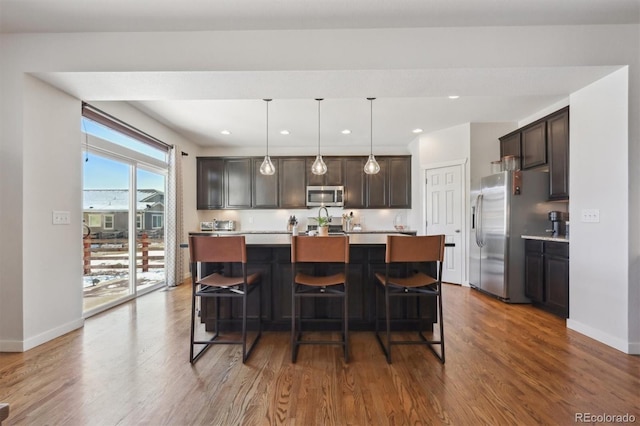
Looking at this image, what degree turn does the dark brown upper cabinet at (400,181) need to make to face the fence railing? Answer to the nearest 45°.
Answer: approximately 45° to its right

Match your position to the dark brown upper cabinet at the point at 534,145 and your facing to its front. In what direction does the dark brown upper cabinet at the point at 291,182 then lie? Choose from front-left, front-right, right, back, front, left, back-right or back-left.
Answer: front-right

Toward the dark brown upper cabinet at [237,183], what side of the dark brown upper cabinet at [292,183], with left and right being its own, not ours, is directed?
right

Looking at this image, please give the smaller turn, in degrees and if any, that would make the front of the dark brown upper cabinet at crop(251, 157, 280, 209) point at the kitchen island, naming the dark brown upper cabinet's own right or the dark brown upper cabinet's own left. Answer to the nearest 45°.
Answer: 0° — it already faces it

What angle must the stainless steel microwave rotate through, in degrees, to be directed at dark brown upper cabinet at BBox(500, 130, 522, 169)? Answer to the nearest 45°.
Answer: approximately 45° to its left

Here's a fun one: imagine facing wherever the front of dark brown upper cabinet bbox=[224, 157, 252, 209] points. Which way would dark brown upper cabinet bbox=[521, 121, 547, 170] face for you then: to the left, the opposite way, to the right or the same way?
to the right

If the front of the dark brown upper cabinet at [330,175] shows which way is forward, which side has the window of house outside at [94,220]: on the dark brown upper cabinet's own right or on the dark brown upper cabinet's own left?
on the dark brown upper cabinet's own right

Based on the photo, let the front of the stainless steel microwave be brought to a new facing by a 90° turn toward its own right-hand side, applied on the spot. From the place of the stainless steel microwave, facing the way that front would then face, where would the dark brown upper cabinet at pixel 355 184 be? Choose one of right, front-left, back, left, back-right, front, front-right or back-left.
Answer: back

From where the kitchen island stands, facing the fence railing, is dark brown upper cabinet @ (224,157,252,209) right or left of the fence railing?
right

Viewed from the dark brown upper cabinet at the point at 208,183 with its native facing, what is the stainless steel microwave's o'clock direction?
The stainless steel microwave is roughly at 10 o'clock from the dark brown upper cabinet.

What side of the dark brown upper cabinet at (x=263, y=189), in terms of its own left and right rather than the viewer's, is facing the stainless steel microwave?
left

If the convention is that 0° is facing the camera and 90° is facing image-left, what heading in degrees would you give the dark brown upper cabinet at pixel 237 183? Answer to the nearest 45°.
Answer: approximately 0°

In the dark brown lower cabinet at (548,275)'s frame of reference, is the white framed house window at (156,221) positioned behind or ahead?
ahead

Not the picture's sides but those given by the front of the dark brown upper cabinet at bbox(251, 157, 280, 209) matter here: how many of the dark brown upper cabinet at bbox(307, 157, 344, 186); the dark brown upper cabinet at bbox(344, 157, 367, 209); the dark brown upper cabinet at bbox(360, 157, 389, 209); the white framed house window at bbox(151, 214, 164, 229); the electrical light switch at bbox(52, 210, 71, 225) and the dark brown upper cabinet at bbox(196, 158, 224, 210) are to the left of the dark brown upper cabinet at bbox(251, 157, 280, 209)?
3

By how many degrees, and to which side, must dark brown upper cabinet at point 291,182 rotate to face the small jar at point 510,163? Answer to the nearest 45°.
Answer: approximately 45° to its left
